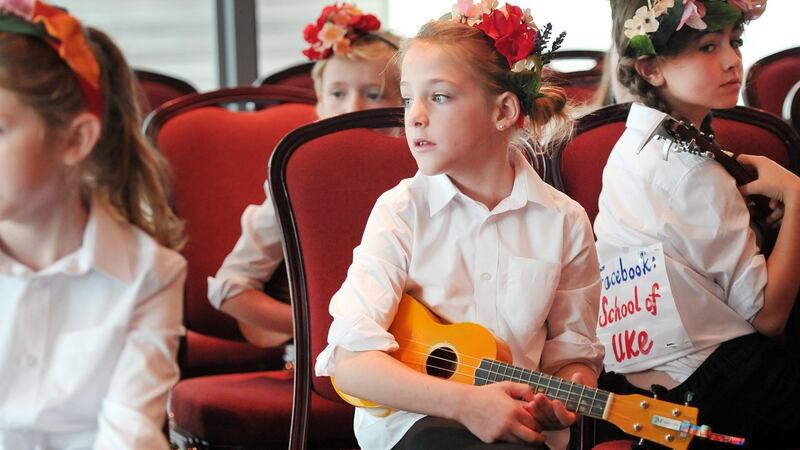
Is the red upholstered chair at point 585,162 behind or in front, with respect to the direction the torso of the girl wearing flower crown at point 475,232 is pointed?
behind

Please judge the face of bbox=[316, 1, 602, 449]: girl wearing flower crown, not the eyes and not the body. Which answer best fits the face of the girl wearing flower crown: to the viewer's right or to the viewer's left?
to the viewer's left

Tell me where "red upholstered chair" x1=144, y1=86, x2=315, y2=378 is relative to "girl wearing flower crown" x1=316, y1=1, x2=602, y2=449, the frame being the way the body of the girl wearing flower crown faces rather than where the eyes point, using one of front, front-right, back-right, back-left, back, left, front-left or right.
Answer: back-right

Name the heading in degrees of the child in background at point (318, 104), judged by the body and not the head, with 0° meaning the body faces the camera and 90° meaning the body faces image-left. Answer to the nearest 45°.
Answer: approximately 0°
